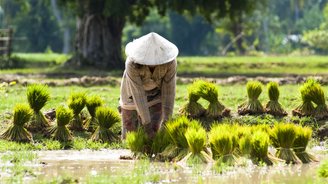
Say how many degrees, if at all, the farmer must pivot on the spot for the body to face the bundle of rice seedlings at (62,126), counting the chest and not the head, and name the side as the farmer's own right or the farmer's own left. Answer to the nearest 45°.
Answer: approximately 135° to the farmer's own right

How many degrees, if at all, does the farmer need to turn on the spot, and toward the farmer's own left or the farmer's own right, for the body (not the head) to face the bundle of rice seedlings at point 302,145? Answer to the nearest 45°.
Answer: approximately 90° to the farmer's own left

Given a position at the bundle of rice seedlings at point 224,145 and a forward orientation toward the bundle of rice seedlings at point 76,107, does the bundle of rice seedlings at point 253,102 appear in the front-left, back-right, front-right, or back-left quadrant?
front-right

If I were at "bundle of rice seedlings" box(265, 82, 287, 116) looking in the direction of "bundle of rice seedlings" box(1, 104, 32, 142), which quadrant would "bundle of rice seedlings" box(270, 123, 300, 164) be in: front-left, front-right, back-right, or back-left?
front-left

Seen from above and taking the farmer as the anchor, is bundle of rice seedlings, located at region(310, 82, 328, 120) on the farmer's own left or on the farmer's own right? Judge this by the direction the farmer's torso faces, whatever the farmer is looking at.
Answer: on the farmer's own left

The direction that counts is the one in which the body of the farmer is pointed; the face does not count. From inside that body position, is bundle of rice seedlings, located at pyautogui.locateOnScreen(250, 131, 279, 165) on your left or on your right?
on your left

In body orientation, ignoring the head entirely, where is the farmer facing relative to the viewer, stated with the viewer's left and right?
facing the viewer
